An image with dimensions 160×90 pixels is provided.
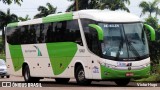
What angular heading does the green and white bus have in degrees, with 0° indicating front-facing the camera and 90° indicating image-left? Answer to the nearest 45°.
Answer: approximately 315°
